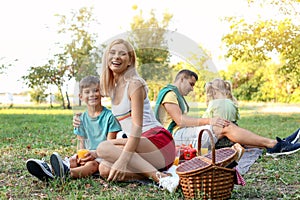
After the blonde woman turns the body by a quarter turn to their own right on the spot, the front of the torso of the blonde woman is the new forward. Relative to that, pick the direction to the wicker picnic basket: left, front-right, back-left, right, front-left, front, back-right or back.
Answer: back

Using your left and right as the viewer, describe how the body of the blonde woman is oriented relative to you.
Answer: facing the viewer and to the left of the viewer

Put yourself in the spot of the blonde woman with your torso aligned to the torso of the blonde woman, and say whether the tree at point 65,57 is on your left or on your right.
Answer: on your right
